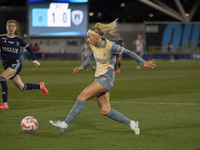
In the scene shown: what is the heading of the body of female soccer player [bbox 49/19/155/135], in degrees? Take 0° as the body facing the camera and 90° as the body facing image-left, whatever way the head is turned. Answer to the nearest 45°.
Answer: approximately 45°

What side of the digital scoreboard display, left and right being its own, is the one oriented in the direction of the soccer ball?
front

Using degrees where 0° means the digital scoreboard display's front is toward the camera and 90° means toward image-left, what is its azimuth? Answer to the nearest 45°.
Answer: approximately 0°

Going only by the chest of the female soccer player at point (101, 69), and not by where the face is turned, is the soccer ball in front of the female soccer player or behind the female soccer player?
in front

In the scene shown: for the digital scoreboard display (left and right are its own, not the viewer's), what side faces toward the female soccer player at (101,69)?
front

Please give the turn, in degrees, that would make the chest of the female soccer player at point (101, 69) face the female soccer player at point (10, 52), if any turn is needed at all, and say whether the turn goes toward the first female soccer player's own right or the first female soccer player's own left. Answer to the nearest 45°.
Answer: approximately 90° to the first female soccer player's own right
